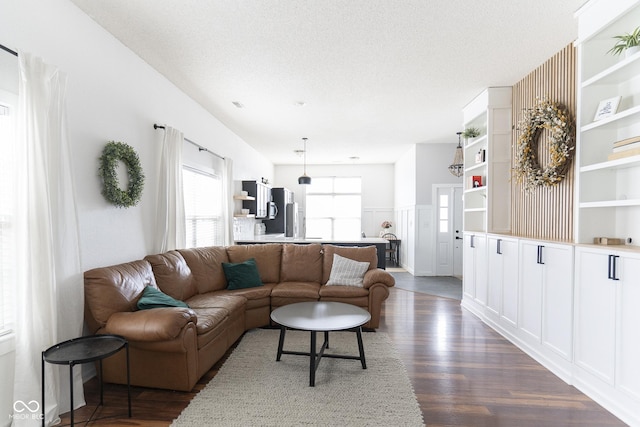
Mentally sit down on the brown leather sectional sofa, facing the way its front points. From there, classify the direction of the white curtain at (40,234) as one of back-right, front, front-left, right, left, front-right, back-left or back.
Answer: right

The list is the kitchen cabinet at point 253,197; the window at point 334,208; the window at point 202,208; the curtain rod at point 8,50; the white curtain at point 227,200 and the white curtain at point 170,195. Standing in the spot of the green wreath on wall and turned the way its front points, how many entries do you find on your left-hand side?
5

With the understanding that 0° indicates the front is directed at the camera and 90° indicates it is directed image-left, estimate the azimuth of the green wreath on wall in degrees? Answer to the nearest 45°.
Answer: approximately 315°

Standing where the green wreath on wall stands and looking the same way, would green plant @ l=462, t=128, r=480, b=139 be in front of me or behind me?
in front

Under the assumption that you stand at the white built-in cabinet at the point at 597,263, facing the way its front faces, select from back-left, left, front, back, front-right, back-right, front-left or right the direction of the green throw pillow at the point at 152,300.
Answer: front

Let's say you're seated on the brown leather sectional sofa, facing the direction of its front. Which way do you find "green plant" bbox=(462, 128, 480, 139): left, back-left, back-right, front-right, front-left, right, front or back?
front-left

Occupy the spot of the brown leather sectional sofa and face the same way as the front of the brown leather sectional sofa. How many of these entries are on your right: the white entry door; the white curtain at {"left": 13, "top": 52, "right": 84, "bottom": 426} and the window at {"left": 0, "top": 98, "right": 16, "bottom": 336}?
2

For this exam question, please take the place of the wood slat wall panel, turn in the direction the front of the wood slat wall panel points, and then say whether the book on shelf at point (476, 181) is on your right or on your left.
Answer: on your right

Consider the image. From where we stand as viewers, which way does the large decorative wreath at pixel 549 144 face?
facing the viewer and to the left of the viewer

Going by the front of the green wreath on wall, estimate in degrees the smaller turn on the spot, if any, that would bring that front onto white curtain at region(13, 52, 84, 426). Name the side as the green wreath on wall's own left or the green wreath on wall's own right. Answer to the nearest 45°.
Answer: approximately 90° to the green wreath on wall's own right

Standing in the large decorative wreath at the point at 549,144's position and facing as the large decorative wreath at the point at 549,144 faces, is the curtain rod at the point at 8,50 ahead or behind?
ahead

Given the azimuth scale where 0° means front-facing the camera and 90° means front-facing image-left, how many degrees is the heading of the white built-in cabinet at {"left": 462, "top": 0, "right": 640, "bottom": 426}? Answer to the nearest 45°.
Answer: approximately 45°

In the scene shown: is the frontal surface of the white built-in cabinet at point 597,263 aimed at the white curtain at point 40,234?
yes

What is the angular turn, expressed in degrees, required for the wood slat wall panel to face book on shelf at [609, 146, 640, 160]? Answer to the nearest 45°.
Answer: approximately 90° to its left

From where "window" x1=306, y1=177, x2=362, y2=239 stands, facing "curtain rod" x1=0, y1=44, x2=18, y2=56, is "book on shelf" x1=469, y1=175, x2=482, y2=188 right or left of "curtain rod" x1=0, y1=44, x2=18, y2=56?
left

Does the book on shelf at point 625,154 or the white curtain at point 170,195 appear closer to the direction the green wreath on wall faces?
the book on shelf

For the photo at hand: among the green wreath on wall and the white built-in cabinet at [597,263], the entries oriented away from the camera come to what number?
0
